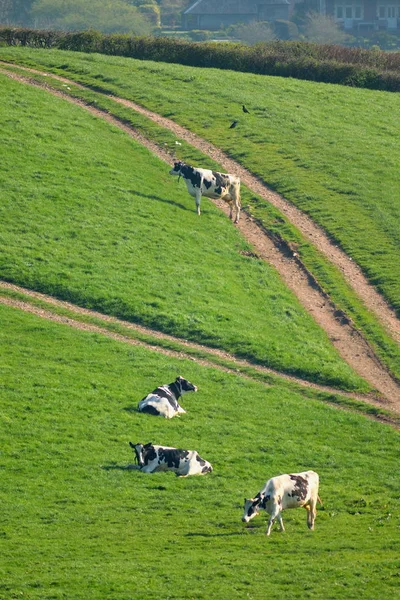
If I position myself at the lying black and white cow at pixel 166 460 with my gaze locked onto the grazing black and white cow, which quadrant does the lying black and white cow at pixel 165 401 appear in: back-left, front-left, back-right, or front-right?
back-left

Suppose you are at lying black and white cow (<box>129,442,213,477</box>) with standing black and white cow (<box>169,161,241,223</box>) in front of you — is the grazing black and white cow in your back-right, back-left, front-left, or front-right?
back-right

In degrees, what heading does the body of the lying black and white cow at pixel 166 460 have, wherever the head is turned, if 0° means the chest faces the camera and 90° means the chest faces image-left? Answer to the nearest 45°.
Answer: approximately 90°

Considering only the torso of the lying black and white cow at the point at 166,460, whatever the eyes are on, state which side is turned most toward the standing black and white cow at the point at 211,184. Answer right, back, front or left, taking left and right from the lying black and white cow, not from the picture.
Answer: right

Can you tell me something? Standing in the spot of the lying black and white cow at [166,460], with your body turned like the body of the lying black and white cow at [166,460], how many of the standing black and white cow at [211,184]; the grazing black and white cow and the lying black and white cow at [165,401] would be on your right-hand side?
2

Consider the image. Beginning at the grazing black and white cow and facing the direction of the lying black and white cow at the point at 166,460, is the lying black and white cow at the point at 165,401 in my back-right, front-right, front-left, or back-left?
front-right

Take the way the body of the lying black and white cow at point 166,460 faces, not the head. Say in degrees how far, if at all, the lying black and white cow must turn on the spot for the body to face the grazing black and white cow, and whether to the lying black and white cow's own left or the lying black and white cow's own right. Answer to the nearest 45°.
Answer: approximately 135° to the lying black and white cow's own left
